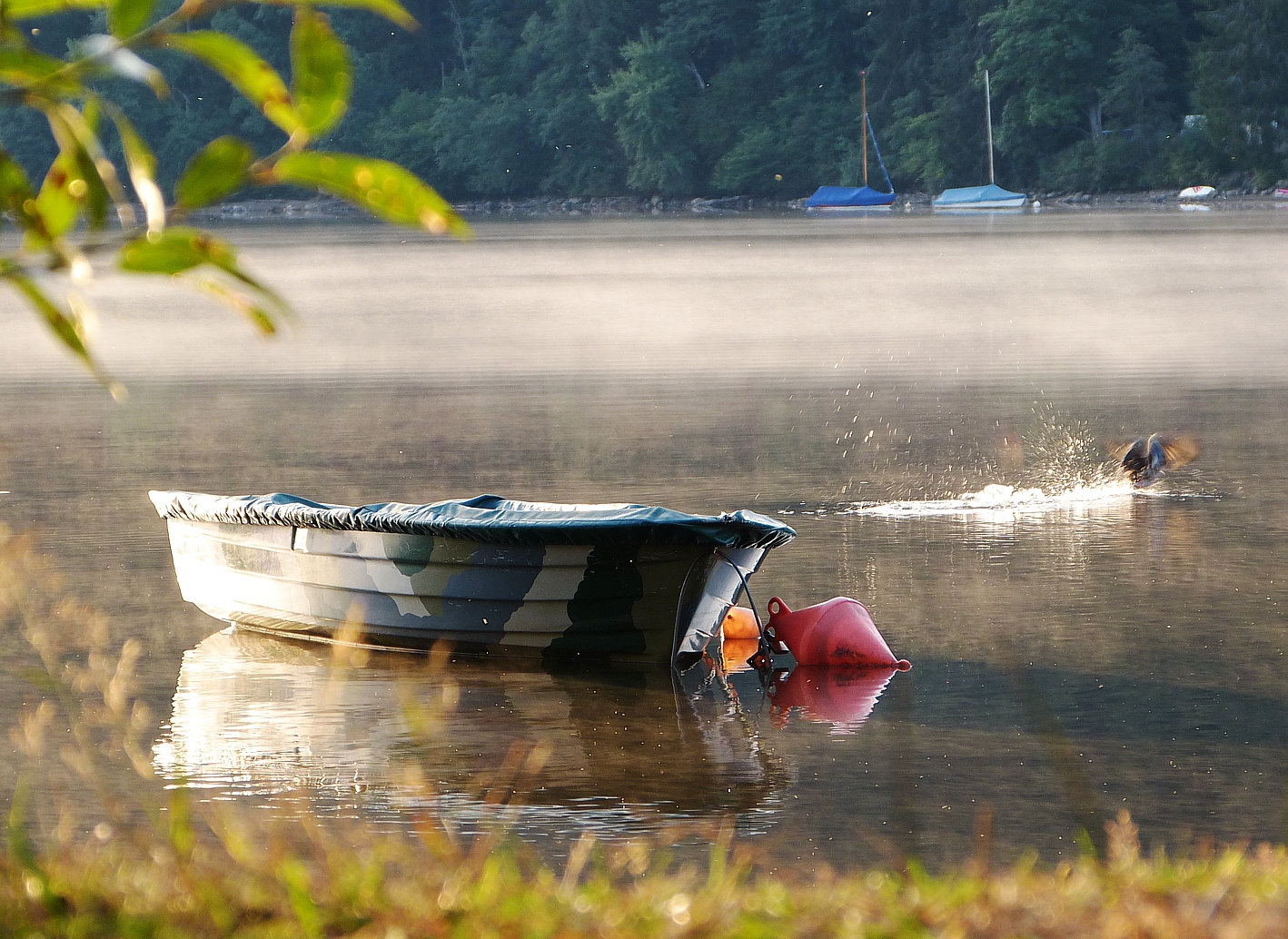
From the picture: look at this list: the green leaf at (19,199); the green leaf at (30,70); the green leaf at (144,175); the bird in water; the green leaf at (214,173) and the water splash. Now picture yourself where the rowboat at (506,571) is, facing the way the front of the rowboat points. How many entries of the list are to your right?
2

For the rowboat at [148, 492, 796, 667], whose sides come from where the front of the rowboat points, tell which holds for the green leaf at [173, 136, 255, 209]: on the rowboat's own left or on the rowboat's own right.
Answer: on the rowboat's own left

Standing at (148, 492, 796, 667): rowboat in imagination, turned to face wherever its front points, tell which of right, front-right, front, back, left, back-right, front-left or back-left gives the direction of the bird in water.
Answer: right

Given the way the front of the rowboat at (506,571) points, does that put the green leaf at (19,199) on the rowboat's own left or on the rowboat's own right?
on the rowboat's own left

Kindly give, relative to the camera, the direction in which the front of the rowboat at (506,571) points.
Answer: facing away from the viewer and to the left of the viewer

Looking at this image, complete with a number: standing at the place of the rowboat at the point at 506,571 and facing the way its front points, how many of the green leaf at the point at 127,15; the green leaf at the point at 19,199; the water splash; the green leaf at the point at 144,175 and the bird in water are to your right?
2

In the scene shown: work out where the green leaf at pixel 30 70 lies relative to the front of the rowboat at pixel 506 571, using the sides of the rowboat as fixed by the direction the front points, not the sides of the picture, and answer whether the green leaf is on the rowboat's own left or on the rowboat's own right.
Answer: on the rowboat's own left

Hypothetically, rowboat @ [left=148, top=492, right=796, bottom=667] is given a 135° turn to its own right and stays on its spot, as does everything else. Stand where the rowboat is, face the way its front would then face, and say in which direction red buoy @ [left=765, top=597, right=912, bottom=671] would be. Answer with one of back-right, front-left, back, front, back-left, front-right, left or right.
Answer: front

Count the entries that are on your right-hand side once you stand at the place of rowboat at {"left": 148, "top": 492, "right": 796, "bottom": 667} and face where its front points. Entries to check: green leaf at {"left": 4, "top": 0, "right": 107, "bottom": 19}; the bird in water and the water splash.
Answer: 2

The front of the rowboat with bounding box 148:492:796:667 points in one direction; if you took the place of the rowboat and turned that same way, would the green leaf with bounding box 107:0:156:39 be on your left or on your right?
on your left
